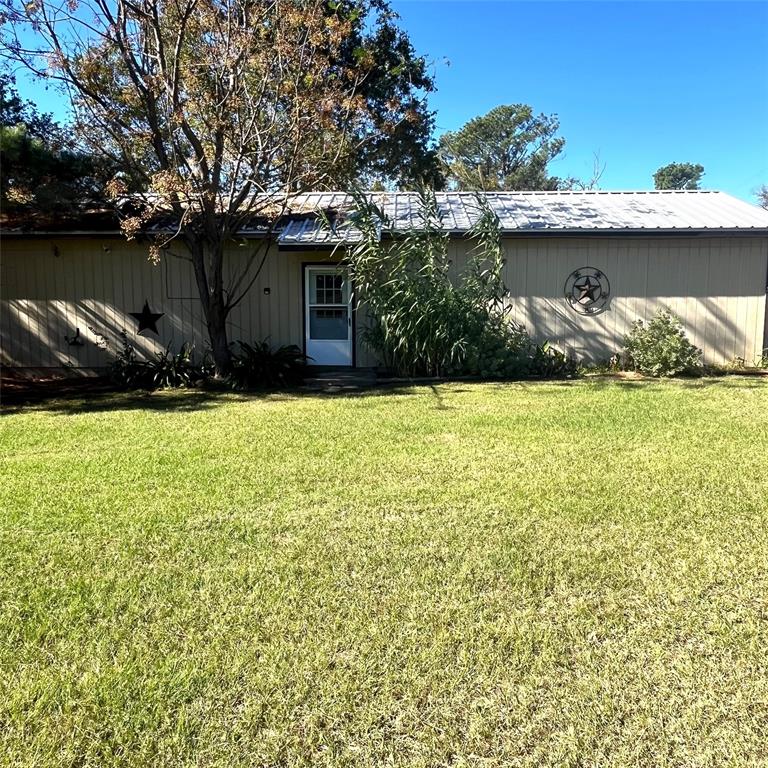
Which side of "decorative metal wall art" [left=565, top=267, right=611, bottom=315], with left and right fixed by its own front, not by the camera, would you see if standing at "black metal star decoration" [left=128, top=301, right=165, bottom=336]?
right

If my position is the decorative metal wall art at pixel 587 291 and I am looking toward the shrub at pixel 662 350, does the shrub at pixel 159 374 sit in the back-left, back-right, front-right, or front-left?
back-right

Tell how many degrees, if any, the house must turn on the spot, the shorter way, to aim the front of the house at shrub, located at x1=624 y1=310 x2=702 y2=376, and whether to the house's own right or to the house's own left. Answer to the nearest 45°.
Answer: approximately 90° to the house's own left

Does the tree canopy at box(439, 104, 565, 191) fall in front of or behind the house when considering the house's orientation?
behind

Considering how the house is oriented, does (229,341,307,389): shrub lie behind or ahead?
ahead

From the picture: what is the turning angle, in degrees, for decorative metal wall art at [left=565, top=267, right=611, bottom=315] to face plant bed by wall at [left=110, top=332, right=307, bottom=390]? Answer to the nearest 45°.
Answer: approximately 45° to its right

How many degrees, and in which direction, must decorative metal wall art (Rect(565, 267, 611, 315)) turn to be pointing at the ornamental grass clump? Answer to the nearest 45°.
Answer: approximately 45° to its right

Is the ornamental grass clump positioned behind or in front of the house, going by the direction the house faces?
in front

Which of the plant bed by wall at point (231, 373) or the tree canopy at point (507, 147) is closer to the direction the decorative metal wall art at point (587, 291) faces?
the plant bed by wall

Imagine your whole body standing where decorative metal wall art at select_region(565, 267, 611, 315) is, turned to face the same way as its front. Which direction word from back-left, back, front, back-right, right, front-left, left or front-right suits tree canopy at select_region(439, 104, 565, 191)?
back

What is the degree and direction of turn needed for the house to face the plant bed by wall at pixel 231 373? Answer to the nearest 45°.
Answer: approximately 45° to its right

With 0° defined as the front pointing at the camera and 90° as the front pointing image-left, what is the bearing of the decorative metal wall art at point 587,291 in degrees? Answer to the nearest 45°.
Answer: approximately 0°
